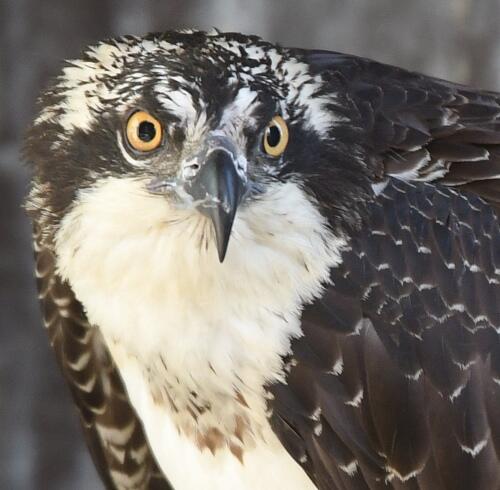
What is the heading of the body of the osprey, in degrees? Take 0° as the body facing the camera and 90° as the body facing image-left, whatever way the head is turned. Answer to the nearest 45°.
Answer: approximately 45°
